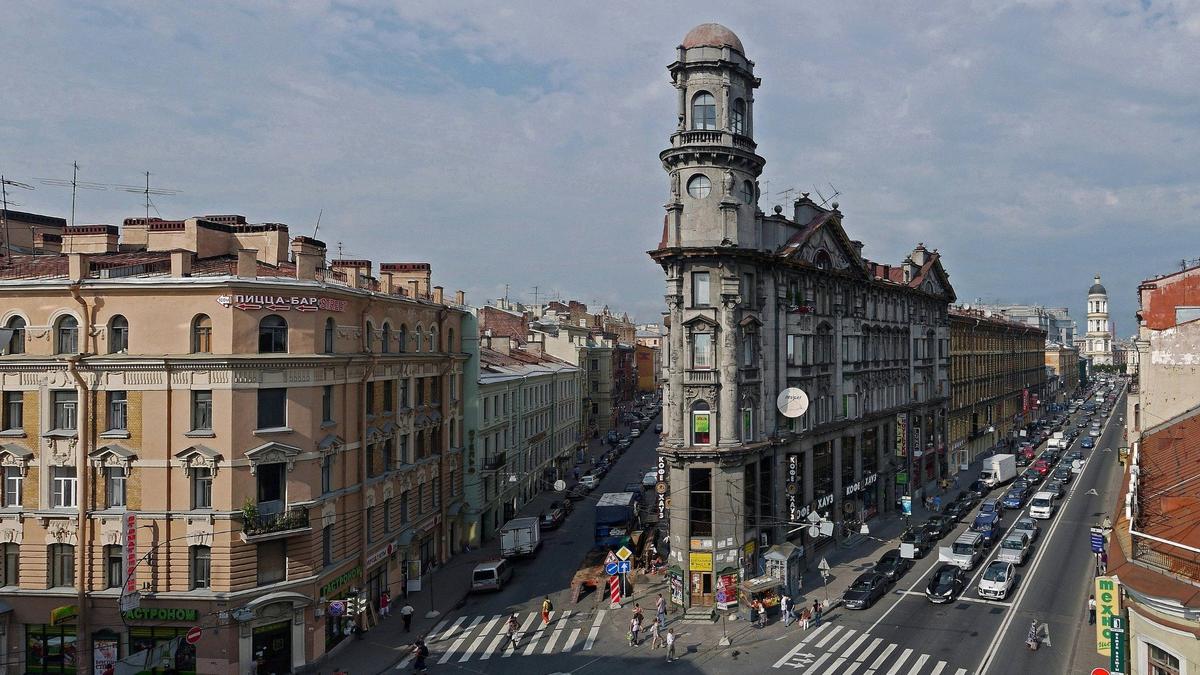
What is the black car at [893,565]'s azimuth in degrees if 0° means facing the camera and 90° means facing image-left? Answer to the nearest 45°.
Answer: approximately 45°

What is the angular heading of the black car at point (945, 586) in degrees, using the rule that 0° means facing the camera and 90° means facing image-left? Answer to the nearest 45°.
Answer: approximately 45°

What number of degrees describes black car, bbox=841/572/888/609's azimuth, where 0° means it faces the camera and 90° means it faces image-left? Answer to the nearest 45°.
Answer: approximately 45°

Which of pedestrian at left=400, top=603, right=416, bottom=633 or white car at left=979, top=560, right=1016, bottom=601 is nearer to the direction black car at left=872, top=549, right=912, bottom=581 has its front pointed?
the pedestrian
